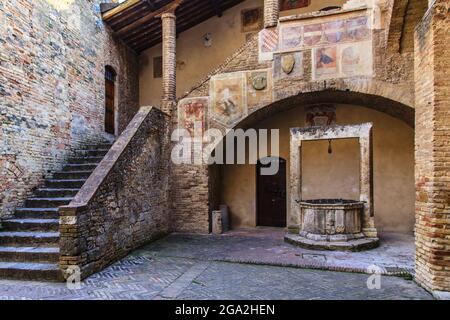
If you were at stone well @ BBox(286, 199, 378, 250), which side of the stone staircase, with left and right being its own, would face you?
left

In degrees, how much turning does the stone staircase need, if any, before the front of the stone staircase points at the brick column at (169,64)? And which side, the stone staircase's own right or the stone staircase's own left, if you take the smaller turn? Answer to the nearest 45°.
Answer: approximately 135° to the stone staircase's own left

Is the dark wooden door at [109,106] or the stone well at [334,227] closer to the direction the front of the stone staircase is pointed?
the stone well

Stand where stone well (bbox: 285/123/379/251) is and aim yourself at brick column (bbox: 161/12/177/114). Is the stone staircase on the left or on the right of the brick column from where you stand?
left

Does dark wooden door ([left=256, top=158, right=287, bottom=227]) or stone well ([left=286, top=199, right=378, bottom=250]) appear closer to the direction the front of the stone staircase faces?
the stone well

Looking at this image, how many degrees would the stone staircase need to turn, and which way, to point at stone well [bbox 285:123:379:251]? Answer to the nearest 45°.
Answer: approximately 90° to its left

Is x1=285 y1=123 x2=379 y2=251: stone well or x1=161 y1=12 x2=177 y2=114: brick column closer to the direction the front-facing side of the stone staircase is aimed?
the stone well

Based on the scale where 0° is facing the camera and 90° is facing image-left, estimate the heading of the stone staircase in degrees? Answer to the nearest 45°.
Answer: approximately 0°

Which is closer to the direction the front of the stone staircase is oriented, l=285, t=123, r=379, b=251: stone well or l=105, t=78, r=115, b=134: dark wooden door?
the stone well

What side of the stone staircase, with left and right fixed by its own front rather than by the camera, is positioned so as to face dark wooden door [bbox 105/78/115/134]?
back
